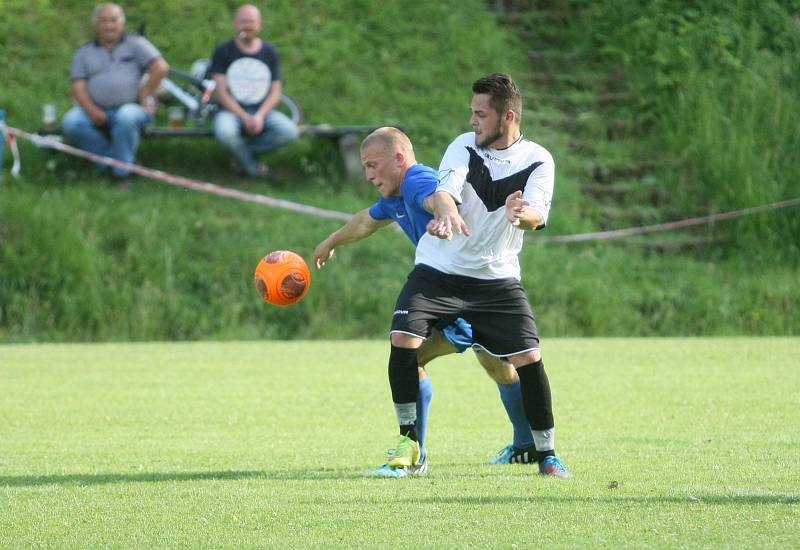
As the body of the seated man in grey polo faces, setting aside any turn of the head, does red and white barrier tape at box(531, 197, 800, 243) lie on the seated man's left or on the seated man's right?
on the seated man's left

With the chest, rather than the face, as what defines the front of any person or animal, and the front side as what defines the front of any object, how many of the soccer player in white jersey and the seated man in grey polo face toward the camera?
2

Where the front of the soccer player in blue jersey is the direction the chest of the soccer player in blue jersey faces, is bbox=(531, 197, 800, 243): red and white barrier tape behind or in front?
behind

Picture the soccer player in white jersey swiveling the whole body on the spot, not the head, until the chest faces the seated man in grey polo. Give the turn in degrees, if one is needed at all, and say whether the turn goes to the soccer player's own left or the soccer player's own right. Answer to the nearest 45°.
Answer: approximately 135° to the soccer player's own right

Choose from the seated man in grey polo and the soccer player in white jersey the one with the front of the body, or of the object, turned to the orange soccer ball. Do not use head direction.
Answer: the seated man in grey polo

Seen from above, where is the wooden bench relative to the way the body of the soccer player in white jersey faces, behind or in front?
behind

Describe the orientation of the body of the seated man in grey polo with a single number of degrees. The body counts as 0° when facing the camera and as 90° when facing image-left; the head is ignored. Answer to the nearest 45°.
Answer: approximately 0°

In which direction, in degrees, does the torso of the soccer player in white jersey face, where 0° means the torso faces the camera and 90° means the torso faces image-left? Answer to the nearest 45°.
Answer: approximately 0°
